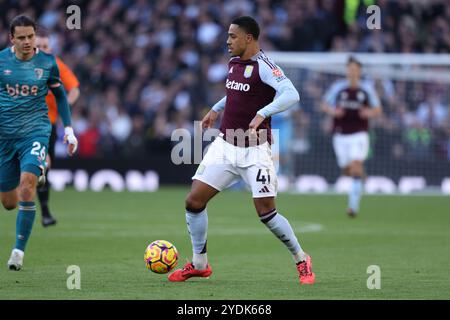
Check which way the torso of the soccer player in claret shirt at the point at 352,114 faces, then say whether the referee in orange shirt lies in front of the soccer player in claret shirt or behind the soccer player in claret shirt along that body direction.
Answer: in front

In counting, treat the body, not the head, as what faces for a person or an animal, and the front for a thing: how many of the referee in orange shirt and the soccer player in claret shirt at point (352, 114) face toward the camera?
2

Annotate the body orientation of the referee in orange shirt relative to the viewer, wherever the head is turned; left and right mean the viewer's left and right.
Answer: facing the viewer

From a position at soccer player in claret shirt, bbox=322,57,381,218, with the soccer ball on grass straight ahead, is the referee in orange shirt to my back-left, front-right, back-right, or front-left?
front-right

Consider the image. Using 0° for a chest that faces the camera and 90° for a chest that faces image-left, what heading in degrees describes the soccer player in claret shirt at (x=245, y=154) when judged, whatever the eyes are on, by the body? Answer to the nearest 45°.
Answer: approximately 45°

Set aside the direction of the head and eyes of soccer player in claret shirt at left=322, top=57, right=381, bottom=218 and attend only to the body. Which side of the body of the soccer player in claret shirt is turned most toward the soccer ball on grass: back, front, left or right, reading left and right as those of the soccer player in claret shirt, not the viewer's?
front

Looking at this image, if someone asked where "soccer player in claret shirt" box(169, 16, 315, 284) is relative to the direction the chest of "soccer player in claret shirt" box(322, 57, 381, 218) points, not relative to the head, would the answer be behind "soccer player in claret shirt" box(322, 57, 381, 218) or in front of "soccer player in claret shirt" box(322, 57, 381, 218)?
in front

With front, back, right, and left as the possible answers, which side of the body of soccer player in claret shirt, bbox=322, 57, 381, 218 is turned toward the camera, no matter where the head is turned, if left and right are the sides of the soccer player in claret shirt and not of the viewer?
front

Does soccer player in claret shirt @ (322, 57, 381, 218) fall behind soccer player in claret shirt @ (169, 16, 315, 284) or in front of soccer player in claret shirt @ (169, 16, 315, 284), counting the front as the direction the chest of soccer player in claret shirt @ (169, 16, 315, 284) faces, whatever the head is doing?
behind
